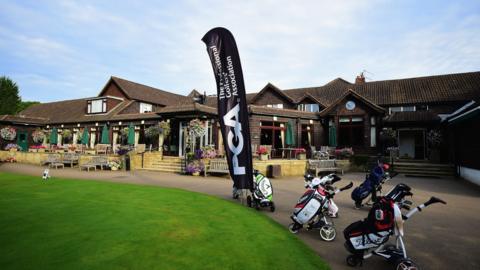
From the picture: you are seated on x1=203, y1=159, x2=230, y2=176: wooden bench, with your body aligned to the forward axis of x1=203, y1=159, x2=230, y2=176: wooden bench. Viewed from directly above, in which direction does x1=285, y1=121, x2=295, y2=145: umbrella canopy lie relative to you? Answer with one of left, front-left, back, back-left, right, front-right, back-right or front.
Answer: back-left

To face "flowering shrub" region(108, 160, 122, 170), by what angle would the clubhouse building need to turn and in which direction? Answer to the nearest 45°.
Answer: approximately 90° to its right

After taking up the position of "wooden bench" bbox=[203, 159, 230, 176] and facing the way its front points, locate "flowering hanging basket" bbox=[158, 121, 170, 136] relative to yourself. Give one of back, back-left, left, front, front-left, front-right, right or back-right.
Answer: back-right

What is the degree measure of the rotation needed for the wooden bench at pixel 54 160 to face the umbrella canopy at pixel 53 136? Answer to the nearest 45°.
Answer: approximately 180°

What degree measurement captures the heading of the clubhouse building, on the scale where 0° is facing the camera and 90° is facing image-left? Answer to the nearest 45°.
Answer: approximately 0°

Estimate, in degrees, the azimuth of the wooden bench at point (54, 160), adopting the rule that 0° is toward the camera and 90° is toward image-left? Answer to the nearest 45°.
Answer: approximately 0°

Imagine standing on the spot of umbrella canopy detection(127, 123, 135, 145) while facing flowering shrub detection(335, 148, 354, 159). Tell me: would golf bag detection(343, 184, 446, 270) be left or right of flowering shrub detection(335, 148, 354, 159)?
right

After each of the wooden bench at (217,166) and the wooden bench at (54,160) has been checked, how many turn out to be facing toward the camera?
2
